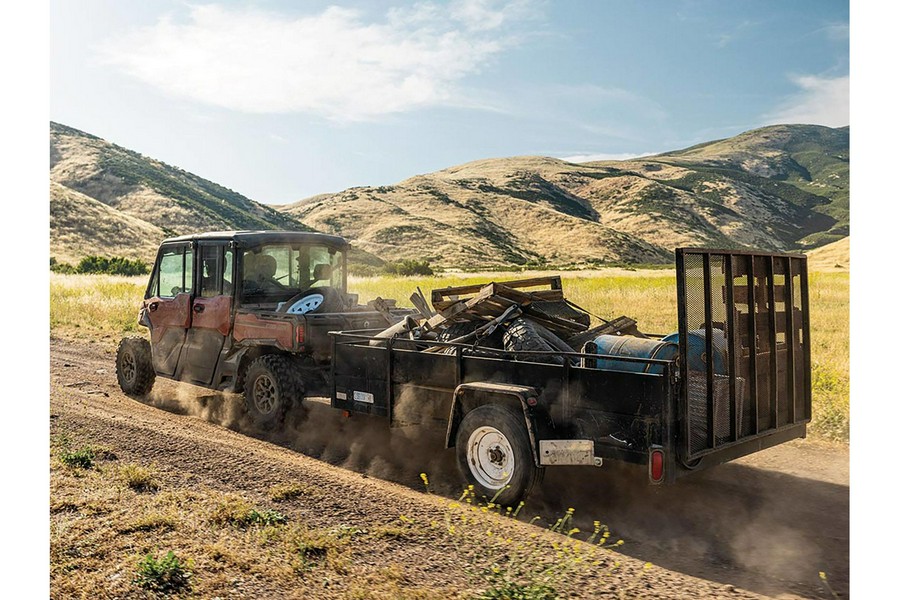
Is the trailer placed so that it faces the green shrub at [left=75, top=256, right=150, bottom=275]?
yes

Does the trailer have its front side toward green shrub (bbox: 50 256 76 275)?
yes

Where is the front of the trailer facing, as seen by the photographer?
facing away from the viewer and to the left of the viewer

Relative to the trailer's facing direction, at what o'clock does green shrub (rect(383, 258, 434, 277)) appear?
The green shrub is roughly at 1 o'clock from the trailer.

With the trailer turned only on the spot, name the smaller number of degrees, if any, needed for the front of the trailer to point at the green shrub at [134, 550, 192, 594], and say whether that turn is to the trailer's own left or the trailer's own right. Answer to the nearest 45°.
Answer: approximately 90° to the trailer's own left

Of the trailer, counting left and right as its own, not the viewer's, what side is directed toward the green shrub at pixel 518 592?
left
